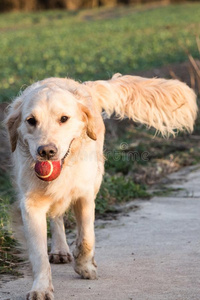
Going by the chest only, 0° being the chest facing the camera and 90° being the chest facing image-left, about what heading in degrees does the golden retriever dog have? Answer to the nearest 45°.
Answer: approximately 0°
